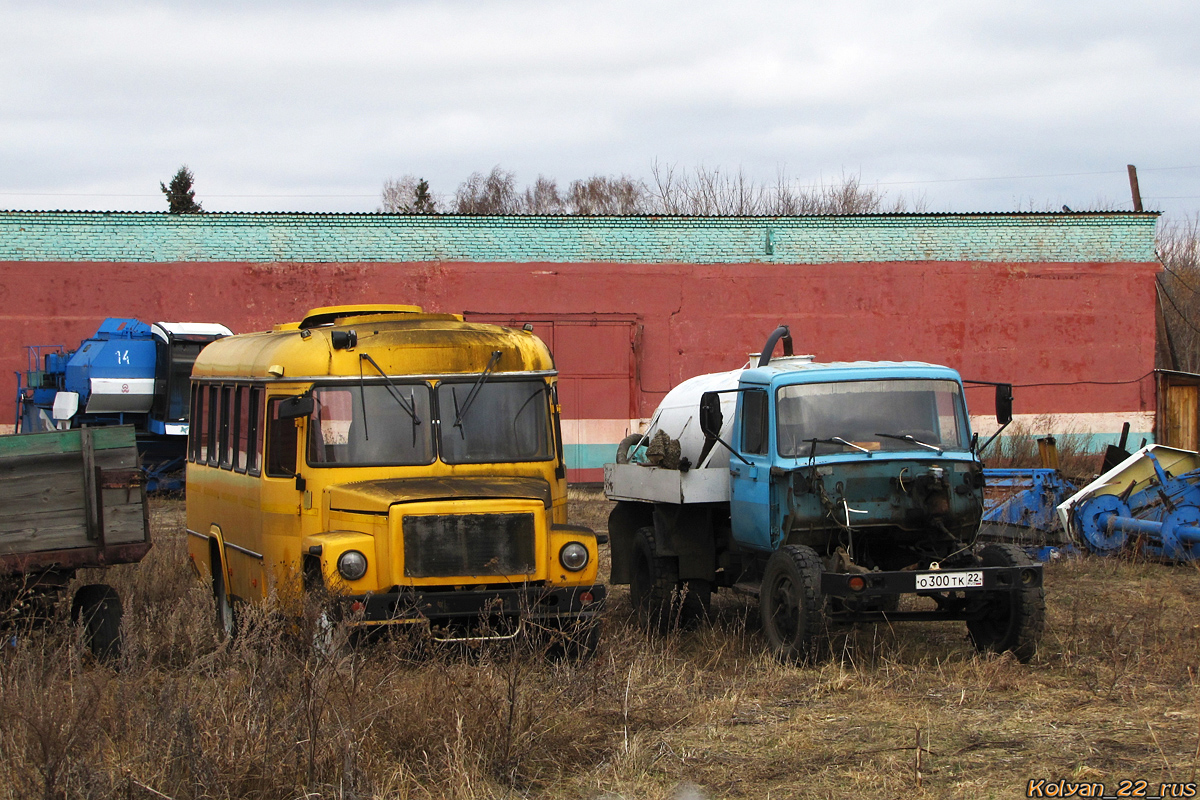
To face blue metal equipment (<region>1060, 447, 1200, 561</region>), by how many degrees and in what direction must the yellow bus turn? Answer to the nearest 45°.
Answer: approximately 90° to its left

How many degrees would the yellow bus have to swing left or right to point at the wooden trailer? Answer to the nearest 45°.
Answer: approximately 135° to its right

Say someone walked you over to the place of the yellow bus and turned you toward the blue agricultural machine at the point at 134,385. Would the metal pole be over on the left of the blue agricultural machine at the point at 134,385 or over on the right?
right

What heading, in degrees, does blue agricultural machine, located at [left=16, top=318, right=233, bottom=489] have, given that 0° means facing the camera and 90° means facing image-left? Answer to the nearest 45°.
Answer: approximately 270°

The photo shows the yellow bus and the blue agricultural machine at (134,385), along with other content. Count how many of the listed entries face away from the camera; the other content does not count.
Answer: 0

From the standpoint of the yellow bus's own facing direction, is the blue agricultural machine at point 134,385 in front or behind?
behind

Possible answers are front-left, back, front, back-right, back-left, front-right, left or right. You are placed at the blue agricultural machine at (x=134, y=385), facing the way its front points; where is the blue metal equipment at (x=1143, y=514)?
front-right

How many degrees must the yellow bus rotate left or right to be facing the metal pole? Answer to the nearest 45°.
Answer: approximately 90° to its left

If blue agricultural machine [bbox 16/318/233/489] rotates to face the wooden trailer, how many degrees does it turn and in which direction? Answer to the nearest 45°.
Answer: approximately 90° to its right

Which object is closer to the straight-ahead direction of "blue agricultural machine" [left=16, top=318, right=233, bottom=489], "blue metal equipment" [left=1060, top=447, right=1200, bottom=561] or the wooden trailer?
the blue metal equipment
